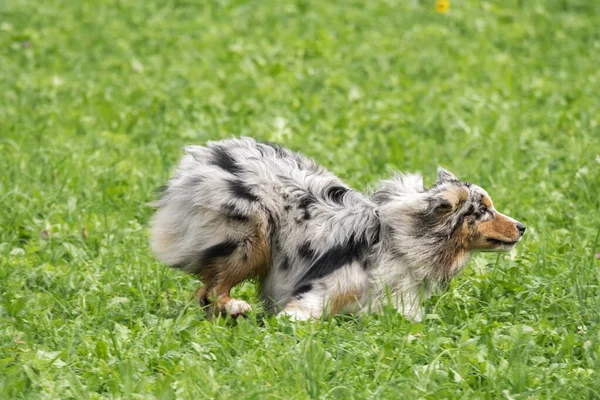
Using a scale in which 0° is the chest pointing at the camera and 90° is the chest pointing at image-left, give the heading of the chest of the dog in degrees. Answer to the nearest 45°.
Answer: approximately 270°
